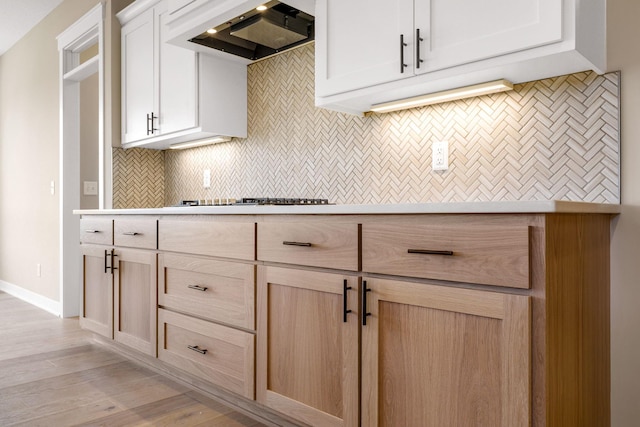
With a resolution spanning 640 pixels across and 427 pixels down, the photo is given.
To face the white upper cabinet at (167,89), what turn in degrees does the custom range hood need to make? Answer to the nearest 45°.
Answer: approximately 90° to its right

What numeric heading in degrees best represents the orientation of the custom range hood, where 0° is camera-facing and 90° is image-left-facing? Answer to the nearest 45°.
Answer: approximately 45°

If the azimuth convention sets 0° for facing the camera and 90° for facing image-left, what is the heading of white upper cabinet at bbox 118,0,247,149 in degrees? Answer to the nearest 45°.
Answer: approximately 45°

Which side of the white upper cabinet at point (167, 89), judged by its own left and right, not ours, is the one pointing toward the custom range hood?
left

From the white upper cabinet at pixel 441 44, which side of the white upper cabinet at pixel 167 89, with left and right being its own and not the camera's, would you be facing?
left

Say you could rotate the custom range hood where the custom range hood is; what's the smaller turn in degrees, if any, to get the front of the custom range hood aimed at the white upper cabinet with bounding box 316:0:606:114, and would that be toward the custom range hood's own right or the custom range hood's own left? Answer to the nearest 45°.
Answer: approximately 90° to the custom range hood's own left
